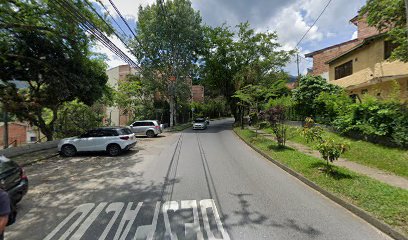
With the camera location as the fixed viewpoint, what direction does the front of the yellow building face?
facing the viewer and to the left of the viewer

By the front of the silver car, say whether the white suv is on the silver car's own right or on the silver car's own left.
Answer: on the silver car's own left

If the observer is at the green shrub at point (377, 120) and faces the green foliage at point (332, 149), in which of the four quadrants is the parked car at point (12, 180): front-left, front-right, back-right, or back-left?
front-right

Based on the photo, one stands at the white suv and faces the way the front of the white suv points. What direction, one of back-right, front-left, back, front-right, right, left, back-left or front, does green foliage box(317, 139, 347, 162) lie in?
back-left

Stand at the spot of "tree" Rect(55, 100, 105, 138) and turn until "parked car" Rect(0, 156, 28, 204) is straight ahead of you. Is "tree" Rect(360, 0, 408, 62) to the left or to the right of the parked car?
left

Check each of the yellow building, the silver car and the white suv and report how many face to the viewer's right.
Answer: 0

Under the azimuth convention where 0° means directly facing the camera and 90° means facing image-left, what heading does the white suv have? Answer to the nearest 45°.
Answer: approximately 90°

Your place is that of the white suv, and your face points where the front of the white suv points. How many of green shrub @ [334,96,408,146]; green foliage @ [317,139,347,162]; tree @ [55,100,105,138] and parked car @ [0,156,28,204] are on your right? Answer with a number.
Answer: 1

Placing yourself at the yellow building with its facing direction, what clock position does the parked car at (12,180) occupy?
The parked car is roughly at 11 o'clock from the yellow building.

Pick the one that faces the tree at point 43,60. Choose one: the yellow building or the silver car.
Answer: the yellow building

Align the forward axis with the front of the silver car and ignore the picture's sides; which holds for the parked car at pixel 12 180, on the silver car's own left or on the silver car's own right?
on the silver car's own left

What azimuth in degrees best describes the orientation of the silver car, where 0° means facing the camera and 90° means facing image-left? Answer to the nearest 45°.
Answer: approximately 135°

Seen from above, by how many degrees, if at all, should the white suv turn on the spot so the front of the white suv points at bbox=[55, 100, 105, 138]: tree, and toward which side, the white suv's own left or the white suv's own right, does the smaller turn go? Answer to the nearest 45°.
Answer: approximately 90° to the white suv's own right

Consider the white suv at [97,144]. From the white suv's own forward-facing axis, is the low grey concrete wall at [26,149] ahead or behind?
ahead
